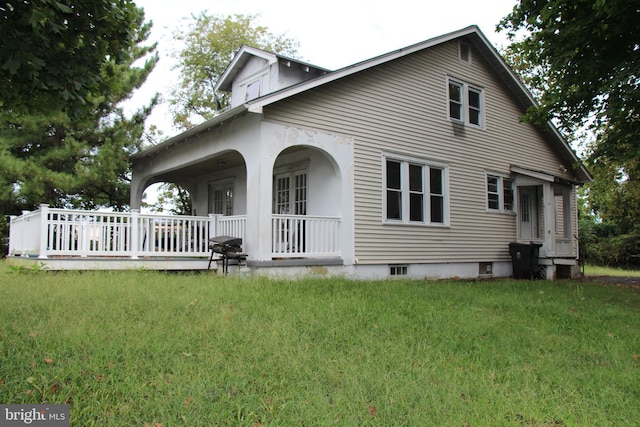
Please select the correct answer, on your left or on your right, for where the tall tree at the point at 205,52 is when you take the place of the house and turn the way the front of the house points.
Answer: on your right

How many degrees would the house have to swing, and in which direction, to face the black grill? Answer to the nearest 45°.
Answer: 0° — it already faces it

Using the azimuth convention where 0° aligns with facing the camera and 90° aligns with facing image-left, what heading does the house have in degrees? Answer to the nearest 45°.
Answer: approximately 45°

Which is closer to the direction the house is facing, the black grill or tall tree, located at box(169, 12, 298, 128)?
the black grill

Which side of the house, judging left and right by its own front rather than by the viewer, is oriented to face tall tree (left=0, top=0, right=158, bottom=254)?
front
